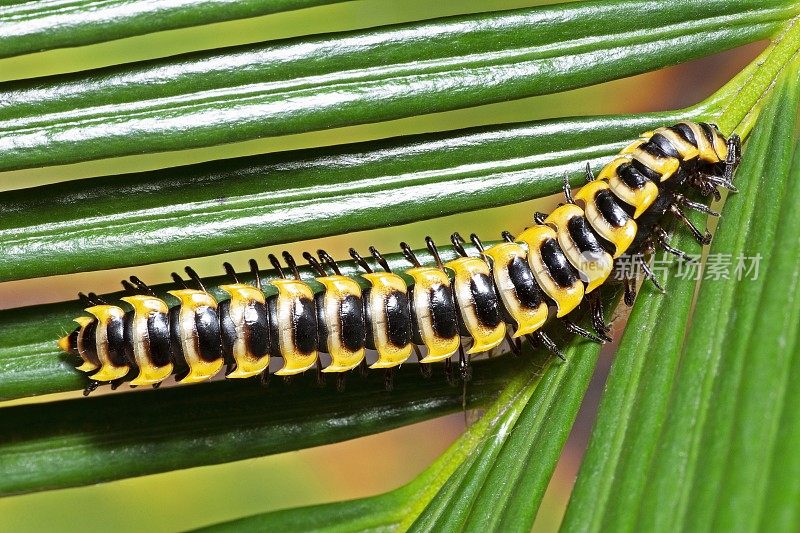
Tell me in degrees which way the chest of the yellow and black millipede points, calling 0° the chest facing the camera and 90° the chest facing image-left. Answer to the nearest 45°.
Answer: approximately 270°
